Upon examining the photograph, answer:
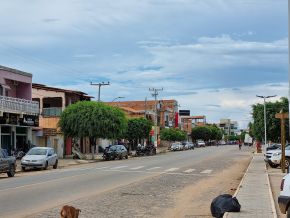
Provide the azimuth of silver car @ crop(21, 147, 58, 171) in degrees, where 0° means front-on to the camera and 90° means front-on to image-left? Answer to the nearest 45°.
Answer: approximately 45°

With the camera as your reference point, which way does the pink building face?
facing the viewer and to the right of the viewer

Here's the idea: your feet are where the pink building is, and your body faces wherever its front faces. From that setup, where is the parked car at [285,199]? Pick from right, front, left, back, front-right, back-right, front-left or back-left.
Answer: front-right

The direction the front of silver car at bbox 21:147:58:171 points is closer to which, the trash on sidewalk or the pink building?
the trash on sidewalk

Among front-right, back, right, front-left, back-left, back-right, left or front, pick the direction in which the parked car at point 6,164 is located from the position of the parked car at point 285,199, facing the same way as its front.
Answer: back-left

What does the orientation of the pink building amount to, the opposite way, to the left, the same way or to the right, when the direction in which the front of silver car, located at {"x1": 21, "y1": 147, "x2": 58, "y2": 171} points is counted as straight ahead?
to the left

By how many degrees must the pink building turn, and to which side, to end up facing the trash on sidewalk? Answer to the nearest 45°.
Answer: approximately 45° to its right

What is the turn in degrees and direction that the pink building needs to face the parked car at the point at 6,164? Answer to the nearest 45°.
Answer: approximately 45° to its right

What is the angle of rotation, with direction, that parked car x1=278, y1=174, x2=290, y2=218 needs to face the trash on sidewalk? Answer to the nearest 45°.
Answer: approximately 135° to its left

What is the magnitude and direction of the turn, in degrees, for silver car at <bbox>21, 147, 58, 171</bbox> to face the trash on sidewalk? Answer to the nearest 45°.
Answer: approximately 45° to its left
